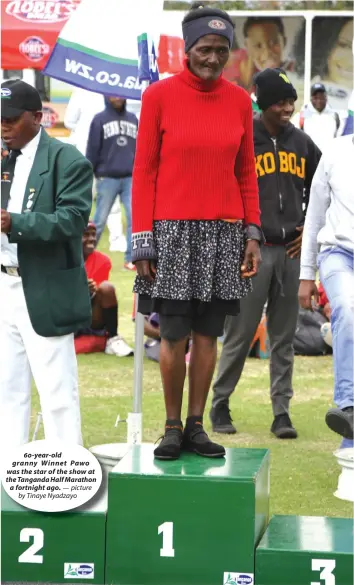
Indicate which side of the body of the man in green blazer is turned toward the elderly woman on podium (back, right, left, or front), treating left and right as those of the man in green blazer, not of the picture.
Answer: left

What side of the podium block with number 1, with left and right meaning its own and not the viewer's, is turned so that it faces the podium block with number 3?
left

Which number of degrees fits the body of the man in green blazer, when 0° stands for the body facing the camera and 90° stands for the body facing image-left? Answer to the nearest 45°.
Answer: approximately 45°

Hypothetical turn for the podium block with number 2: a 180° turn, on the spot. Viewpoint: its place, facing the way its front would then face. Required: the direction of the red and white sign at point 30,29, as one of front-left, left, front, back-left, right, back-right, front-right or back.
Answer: front

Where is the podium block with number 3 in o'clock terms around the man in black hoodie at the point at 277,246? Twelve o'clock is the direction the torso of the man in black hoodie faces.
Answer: The podium block with number 3 is roughly at 12 o'clock from the man in black hoodie.

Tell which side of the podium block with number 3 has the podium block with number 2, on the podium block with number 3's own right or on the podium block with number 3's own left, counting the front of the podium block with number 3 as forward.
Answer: on the podium block with number 3's own right

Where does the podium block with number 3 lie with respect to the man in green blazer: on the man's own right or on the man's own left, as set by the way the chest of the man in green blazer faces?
on the man's own left

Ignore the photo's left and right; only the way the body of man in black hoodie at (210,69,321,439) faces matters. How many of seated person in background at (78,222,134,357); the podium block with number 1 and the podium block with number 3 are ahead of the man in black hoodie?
2

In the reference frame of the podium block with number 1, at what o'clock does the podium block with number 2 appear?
The podium block with number 2 is roughly at 3 o'clock from the podium block with number 1.

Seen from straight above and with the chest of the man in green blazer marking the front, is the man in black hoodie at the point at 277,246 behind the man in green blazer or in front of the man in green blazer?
behind

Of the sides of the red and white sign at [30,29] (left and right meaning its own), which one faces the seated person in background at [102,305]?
front

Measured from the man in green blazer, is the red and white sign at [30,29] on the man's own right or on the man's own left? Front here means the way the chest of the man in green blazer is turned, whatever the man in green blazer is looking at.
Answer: on the man's own right

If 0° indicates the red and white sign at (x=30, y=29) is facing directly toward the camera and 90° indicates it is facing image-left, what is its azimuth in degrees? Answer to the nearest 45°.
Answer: approximately 0°

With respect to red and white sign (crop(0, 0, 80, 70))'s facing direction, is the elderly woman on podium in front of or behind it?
in front
